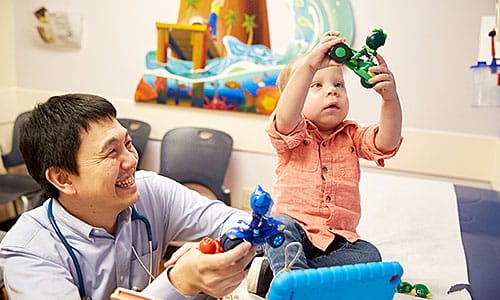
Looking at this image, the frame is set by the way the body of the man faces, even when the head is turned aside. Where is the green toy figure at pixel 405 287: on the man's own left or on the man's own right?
on the man's own left

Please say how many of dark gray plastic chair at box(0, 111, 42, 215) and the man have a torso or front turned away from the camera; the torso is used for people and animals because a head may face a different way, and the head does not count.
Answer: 0

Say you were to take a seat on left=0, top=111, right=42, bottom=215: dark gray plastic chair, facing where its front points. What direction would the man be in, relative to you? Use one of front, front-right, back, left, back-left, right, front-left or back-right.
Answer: front-left

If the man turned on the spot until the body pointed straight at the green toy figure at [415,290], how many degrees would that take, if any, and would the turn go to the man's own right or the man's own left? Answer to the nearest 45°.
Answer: approximately 45° to the man's own left

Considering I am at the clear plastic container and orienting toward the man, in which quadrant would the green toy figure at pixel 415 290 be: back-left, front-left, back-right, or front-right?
front-left

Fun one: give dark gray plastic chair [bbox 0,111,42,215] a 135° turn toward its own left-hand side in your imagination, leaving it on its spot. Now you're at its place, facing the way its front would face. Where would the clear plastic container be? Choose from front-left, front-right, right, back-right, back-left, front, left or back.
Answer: front-right

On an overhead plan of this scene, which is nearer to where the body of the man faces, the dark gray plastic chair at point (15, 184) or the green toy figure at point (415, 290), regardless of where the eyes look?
the green toy figure

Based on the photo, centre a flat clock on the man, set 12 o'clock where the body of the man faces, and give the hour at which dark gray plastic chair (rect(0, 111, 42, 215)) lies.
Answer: The dark gray plastic chair is roughly at 7 o'clock from the man.

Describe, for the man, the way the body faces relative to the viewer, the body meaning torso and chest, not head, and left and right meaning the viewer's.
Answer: facing the viewer and to the right of the viewer
